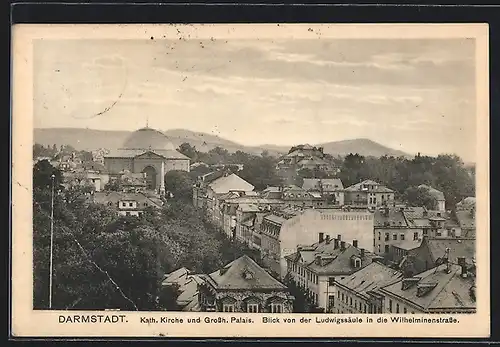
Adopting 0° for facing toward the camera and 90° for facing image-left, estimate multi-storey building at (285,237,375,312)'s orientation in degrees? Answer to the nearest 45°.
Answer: approximately 45°
